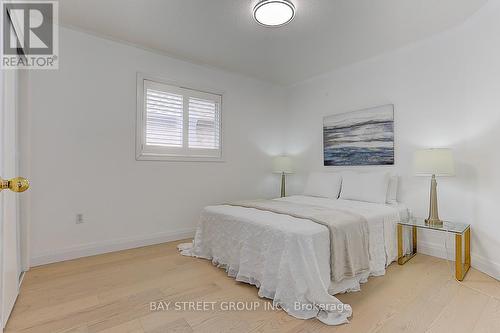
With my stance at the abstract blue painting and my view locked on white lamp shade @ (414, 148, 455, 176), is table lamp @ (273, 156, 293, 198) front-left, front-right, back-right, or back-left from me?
back-right

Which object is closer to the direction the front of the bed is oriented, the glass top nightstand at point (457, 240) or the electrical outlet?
the electrical outlet

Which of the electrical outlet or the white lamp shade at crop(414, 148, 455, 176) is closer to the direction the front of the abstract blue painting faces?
the electrical outlet

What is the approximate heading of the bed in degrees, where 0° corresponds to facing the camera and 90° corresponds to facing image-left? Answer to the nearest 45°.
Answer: approximately 45°

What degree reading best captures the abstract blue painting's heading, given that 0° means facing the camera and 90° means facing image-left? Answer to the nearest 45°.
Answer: approximately 45°

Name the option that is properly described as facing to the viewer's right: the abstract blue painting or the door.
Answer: the door

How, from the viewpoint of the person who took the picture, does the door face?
facing to the right of the viewer

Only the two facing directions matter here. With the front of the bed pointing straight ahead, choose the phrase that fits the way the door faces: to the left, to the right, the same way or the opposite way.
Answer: the opposite way

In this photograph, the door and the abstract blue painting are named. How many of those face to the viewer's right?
1
